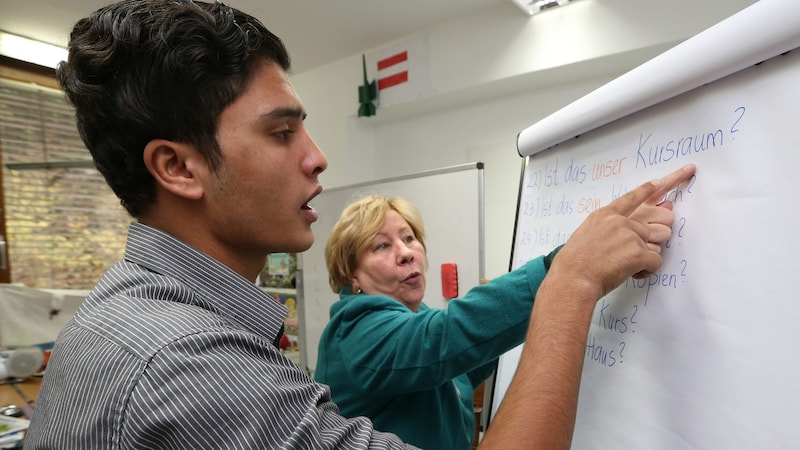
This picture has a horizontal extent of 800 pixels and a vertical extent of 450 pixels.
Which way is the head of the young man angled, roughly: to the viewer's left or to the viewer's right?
to the viewer's right

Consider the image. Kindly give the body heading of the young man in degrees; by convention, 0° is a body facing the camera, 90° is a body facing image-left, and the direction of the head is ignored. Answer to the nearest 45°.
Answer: approximately 270°

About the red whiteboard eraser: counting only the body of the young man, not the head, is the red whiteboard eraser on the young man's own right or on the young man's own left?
on the young man's own left

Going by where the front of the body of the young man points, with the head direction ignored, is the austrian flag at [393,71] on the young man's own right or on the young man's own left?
on the young man's own left

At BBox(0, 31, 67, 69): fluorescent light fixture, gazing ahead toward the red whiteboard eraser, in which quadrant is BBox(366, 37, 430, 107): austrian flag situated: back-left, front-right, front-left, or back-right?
front-left

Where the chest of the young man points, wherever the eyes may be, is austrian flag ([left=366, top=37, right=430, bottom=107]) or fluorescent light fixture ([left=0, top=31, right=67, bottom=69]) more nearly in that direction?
the austrian flag

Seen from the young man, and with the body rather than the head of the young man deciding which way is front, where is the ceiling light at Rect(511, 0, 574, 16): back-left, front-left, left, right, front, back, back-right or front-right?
front-left

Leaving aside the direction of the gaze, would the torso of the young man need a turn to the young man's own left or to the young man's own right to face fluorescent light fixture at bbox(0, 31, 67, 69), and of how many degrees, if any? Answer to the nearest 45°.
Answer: approximately 135° to the young man's own left
